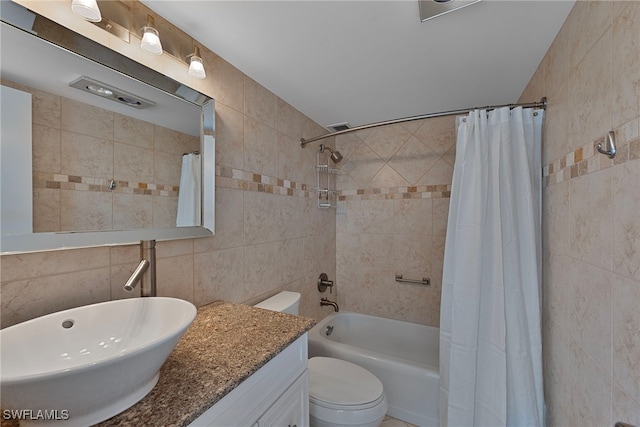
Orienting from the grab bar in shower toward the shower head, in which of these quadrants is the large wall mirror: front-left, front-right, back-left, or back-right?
front-left

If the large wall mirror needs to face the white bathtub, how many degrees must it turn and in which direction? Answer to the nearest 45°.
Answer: approximately 45° to its left

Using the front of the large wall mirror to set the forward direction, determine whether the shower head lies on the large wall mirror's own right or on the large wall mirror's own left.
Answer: on the large wall mirror's own left

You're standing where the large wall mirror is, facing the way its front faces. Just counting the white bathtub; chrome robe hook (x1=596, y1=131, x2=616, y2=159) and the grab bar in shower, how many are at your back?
0

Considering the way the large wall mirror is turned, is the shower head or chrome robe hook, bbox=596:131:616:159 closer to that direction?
the chrome robe hook

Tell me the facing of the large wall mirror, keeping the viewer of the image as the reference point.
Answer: facing the viewer and to the right of the viewer

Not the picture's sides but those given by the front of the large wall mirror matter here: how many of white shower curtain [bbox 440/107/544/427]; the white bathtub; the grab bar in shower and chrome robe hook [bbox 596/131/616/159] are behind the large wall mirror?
0

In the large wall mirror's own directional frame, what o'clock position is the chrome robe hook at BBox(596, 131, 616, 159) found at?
The chrome robe hook is roughly at 12 o'clock from the large wall mirror.

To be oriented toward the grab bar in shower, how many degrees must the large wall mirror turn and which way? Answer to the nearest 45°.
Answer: approximately 45° to its left

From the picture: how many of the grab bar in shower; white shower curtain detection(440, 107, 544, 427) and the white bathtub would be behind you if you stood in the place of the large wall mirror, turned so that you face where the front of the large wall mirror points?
0
